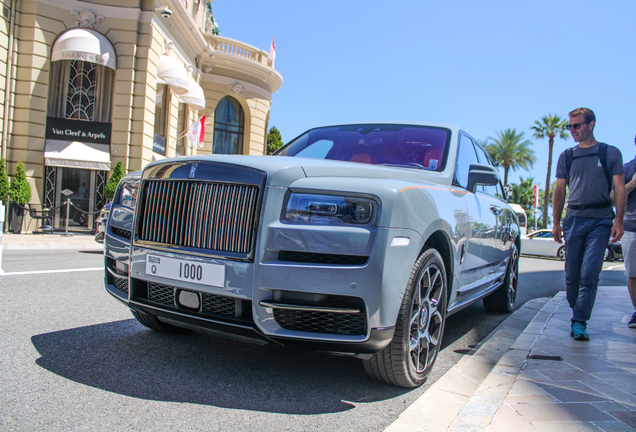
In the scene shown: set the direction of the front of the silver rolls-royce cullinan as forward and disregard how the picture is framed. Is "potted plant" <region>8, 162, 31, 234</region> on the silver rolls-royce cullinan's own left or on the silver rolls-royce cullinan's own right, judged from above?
on the silver rolls-royce cullinan's own right

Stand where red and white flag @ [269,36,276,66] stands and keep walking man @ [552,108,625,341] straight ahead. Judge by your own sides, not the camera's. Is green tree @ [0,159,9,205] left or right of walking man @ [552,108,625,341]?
right

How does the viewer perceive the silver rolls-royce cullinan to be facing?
facing the viewer and to the left of the viewer

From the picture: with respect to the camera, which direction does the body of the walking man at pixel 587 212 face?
toward the camera

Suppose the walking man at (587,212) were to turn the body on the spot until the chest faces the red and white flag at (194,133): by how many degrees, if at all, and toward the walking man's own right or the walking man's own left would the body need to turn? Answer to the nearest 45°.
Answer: approximately 135° to the walking man's own right

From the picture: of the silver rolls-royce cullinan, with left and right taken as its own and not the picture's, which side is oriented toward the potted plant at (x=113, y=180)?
right

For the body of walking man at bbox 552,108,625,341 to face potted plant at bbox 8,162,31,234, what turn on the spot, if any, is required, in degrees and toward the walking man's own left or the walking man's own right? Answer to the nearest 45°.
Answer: approximately 90° to the walking man's own right

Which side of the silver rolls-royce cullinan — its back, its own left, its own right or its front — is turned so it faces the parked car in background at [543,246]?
back

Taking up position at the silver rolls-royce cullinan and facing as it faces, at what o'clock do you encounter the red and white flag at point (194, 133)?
The red and white flag is roughly at 4 o'clock from the silver rolls-royce cullinan.

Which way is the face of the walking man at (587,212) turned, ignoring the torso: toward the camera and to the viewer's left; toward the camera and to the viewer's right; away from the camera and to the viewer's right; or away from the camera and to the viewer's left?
toward the camera and to the viewer's left
